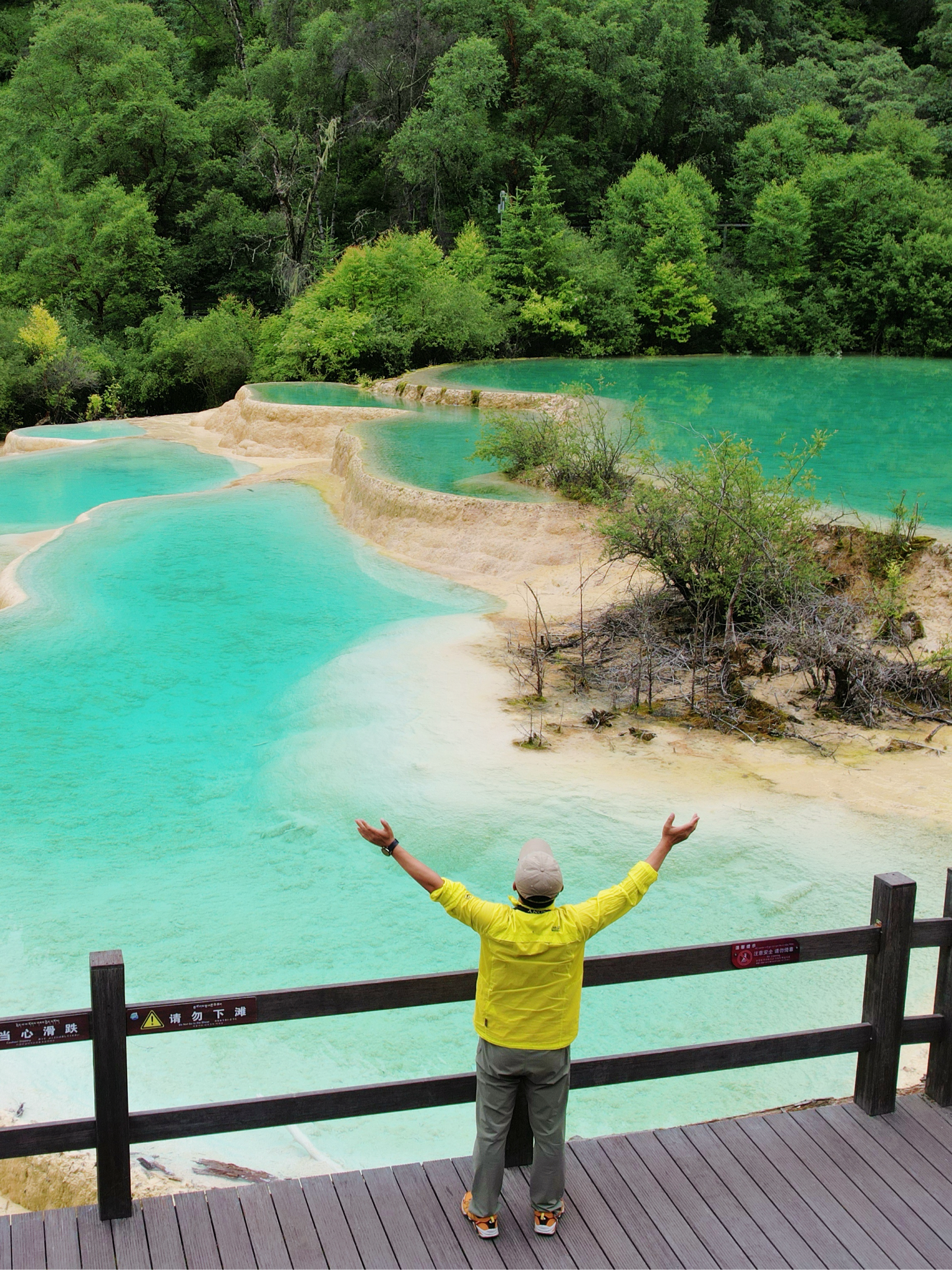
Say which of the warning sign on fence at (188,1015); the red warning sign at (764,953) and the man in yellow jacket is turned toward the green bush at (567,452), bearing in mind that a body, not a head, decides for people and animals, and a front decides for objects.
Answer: the man in yellow jacket

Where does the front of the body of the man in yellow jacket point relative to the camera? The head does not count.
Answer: away from the camera

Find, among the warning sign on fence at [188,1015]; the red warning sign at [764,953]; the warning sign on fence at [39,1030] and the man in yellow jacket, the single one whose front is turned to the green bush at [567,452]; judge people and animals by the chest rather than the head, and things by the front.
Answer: the man in yellow jacket

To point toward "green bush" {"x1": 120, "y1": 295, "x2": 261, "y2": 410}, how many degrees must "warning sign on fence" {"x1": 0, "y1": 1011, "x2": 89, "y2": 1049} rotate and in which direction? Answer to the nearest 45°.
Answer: approximately 180°

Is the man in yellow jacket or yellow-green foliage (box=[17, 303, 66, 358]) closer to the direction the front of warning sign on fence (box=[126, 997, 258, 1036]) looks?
the man in yellow jacket

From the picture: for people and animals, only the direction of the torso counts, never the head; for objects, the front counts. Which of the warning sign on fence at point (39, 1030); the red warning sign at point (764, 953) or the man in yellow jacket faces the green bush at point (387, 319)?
the man in yellow jacket

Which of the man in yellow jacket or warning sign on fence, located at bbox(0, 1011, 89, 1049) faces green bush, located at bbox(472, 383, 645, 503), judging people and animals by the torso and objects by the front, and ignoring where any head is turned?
the man in yellow jacket

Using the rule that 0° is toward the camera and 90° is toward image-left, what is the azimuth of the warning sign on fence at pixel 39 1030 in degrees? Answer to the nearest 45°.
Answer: approximately 0°

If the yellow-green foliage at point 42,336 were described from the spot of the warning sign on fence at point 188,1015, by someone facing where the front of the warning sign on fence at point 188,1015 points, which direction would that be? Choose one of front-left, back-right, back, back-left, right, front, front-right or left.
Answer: back
